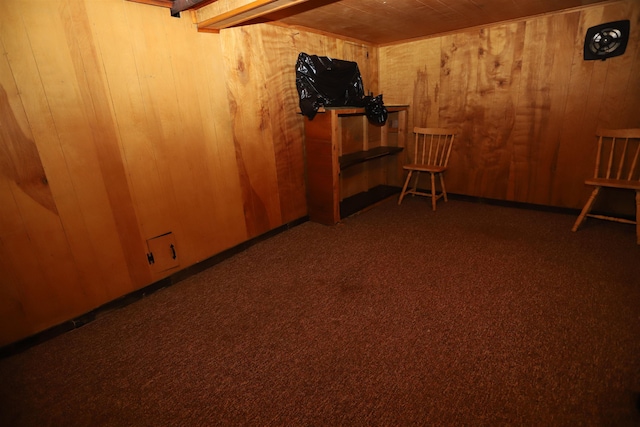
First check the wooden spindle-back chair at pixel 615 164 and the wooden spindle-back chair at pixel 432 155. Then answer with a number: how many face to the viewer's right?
0

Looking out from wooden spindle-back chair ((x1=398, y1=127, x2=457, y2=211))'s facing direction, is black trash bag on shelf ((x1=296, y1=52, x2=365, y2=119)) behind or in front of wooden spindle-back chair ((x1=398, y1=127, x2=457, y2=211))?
in front

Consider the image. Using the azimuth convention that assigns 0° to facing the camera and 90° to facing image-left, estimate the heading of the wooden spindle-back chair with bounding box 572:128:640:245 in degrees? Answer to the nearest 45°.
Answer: approximately 45°

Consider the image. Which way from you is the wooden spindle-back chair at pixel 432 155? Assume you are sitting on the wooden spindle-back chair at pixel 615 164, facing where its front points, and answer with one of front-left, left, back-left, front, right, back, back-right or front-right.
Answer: front-right

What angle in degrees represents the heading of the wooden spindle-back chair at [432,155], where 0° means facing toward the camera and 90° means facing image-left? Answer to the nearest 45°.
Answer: approximately 45°

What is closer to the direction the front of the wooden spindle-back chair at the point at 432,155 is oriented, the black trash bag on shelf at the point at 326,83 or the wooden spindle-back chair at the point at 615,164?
the black trash bag on shelf

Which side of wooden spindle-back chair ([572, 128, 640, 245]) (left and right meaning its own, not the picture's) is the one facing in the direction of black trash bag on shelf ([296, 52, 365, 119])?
front

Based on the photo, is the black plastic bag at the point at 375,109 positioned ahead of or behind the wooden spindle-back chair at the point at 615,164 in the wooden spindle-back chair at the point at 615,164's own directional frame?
ahead
